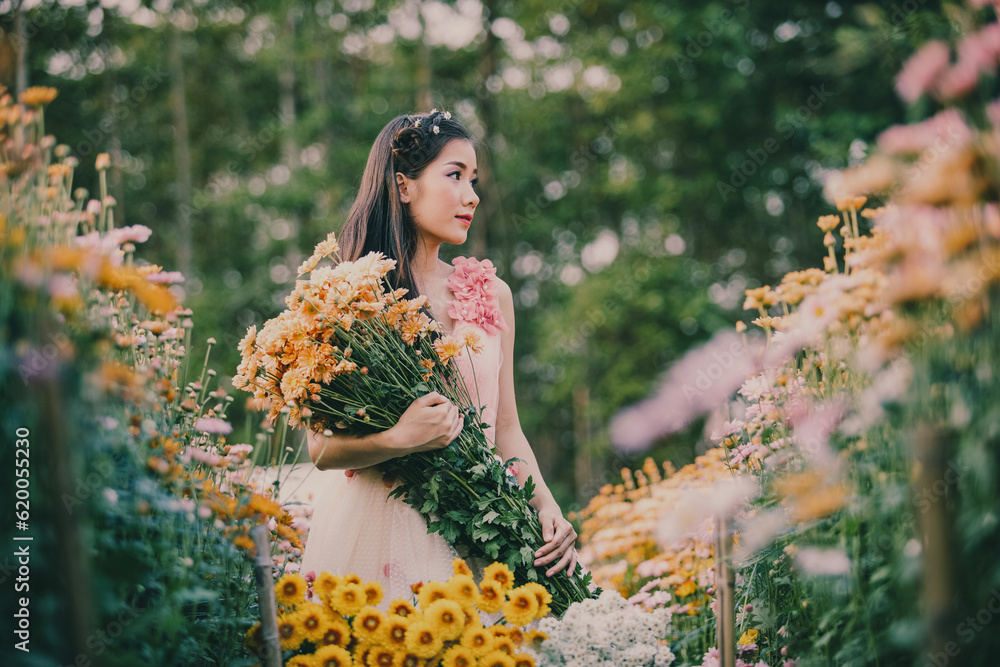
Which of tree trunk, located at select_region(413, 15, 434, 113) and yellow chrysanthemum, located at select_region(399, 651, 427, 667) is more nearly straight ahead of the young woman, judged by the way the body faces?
the yellow chrysanthemum

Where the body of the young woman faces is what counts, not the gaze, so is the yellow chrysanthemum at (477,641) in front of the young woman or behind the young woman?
in front

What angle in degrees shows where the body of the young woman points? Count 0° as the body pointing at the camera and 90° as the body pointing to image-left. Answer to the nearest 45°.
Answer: approximately 315°

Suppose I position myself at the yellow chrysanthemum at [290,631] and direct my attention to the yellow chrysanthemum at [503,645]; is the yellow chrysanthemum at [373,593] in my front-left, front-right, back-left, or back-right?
front-left

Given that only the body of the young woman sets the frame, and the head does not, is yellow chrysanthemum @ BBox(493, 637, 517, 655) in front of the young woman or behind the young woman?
in front

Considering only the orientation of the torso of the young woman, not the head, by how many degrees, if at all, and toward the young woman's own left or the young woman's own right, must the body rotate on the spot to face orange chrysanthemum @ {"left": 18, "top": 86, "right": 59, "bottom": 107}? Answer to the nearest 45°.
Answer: approximately 90° to the young woman's own right

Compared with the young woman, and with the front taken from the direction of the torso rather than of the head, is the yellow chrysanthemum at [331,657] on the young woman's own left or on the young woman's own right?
on the young woman's own right

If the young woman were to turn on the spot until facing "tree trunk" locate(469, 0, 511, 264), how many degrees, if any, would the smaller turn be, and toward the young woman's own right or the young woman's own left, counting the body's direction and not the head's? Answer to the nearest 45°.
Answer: approximately 135° to the young woman's own left

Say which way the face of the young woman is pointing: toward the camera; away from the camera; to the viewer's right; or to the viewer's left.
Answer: to the viewer's right

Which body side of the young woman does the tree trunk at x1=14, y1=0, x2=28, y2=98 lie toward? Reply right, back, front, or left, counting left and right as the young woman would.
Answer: back
